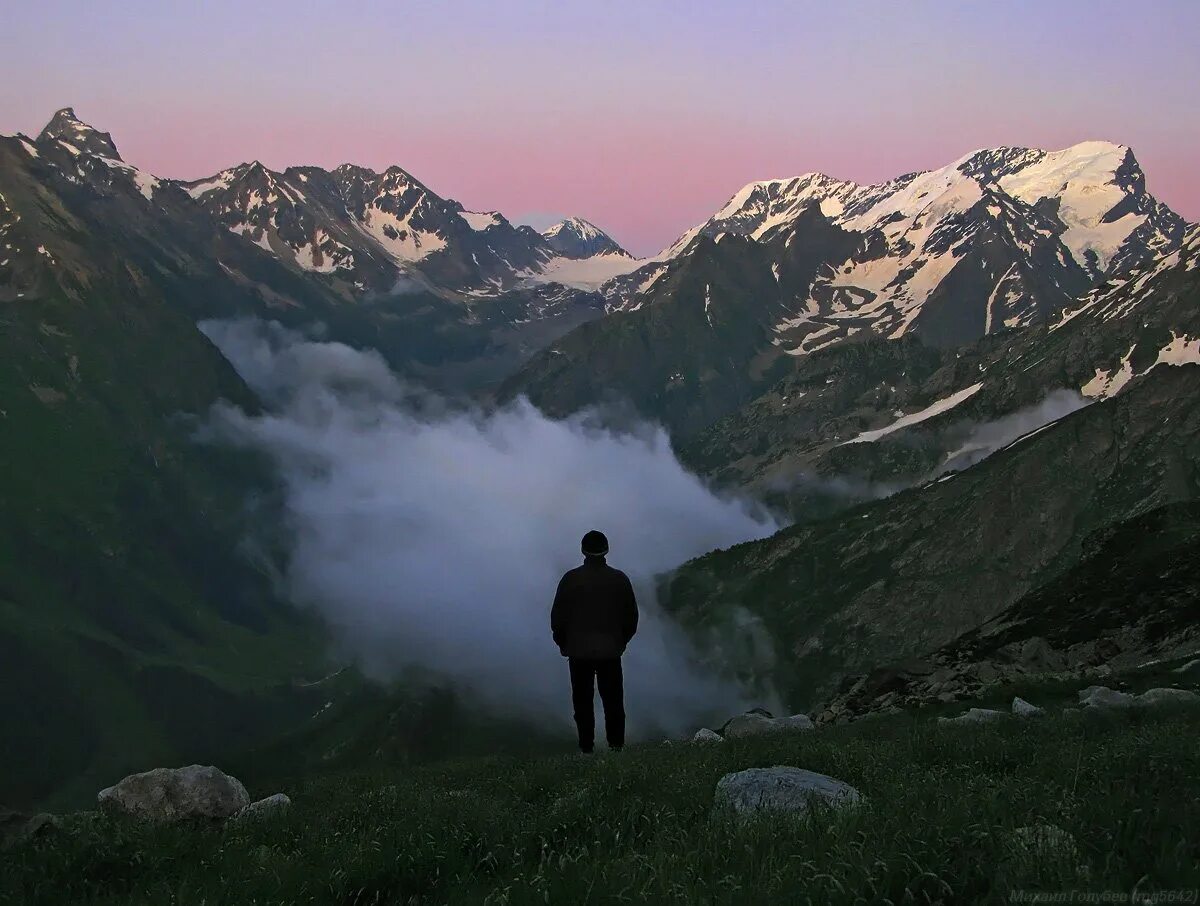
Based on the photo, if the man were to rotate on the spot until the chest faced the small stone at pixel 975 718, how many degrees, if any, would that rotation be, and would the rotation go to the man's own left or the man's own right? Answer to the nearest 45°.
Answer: approximately 45° to the man's own right

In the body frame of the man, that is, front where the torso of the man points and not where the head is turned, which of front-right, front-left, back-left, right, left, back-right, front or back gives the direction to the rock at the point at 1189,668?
front-right

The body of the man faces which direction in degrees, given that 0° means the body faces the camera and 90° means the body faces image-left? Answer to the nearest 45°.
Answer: approximately 180°

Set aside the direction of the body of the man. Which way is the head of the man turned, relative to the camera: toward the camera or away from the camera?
away from the camera

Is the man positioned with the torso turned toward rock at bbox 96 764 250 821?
no

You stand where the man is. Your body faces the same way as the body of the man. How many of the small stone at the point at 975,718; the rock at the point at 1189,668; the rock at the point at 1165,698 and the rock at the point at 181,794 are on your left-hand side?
1

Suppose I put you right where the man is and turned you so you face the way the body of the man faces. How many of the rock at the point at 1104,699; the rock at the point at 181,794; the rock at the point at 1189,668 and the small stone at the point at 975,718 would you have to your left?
1

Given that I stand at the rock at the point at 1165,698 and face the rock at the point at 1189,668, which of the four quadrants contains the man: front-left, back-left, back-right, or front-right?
back-left

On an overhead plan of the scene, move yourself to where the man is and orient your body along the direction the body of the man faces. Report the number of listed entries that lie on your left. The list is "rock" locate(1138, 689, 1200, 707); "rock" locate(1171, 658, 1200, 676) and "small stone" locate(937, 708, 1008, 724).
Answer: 0

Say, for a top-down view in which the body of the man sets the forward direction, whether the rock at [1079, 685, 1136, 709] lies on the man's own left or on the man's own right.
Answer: on the man's own right

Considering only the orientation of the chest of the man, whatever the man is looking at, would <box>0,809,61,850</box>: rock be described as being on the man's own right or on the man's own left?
on the man's own left

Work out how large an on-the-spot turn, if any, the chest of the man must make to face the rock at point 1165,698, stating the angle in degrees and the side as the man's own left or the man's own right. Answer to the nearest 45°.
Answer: approximately 45° to the man's own right

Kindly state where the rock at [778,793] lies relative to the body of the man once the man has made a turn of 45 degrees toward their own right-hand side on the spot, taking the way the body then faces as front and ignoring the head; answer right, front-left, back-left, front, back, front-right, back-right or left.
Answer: back-right
